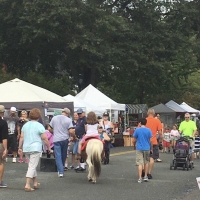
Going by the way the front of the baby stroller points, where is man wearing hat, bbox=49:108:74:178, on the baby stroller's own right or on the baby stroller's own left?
on the baby stroller's own right

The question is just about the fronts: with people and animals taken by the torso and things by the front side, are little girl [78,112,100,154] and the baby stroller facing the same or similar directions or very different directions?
very different directions

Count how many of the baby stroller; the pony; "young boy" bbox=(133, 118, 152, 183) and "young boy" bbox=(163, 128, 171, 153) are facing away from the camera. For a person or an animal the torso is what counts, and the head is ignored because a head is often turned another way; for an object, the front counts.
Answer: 2

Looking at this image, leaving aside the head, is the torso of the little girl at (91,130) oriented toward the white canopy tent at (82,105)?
yes

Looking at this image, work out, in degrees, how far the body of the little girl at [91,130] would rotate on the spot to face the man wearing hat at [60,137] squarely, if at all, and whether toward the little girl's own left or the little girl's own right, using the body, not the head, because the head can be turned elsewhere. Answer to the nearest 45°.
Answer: approximately 45° to the little girl's own left

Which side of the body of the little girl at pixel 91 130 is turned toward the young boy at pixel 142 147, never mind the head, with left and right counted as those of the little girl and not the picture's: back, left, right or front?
right

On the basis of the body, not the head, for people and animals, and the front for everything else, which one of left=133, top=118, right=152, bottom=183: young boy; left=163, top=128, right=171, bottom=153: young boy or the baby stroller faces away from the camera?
left=133, top=118, right=152, bottom=183: young boy

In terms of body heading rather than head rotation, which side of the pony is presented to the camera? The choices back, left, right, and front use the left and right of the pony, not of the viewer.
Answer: back

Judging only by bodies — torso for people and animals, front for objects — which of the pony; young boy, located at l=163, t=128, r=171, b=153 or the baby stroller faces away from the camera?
the pony

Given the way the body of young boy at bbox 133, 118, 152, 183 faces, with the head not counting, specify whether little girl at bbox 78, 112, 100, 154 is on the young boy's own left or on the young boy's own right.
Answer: on the young boy's own left

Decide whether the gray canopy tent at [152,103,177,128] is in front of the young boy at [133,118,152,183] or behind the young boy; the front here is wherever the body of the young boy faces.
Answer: in front

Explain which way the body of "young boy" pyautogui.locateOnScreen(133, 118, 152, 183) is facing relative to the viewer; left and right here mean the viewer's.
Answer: facing away from the viewer

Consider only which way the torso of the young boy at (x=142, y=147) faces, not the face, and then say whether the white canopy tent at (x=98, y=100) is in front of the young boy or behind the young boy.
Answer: in front

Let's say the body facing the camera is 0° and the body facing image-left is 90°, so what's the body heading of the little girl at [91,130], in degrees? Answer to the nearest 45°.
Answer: approximately 180°
